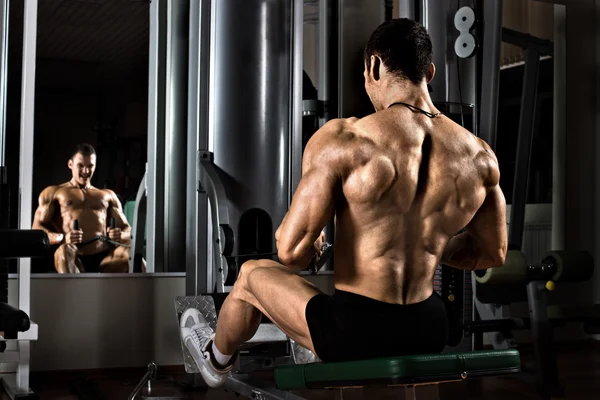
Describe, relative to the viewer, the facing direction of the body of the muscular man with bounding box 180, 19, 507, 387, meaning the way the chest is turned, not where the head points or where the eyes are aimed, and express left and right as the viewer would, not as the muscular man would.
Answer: facing away from the viewer and to the left of the viewer

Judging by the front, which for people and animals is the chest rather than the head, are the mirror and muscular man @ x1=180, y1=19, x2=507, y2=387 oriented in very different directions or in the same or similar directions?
very different directions

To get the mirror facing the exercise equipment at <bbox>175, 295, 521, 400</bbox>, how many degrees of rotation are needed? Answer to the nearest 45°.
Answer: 0° — it already faces it

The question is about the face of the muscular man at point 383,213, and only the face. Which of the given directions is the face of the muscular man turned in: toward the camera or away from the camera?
away from the camera

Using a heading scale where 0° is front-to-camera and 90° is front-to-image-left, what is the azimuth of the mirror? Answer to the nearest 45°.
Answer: approximately 0°
